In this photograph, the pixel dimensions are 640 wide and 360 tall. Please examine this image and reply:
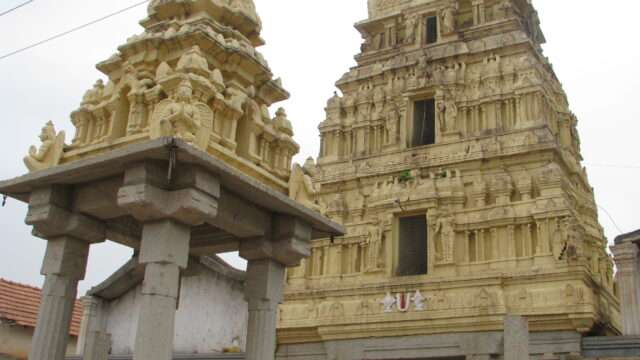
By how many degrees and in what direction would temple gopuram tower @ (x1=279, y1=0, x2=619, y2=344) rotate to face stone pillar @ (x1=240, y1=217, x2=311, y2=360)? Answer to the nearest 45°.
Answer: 0° — it already faces it

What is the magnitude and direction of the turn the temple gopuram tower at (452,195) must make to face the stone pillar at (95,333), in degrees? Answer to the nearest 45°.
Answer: approximately 45° to its right

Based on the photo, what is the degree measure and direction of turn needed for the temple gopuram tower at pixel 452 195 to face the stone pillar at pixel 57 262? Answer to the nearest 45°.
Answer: approximately 45° to its right

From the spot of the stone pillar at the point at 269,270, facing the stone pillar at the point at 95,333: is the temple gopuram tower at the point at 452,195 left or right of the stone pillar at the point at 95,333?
right

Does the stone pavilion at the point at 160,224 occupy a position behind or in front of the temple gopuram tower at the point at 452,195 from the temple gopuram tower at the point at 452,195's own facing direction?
in front

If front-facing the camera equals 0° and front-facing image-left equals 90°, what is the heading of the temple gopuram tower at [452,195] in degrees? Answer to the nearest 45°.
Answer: approximately 0°
